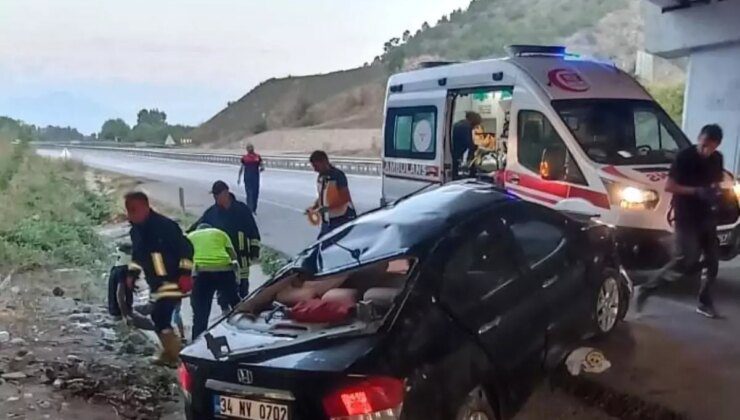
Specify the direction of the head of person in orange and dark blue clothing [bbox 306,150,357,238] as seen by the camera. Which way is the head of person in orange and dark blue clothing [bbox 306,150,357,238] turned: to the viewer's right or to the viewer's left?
to the viewer's left

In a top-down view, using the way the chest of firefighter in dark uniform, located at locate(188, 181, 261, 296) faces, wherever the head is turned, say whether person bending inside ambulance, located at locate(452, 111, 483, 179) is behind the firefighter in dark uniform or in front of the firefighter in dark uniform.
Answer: behind

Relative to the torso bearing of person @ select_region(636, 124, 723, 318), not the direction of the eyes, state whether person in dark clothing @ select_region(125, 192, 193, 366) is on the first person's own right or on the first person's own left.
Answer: on the first person's own right

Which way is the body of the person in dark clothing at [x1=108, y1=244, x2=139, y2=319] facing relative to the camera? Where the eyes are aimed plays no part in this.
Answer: to the viewer's right

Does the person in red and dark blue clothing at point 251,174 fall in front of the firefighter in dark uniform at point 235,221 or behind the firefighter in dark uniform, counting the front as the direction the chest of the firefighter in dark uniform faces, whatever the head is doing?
behind

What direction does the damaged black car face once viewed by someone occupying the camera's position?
facing away from the viewer and to the right of the viewer

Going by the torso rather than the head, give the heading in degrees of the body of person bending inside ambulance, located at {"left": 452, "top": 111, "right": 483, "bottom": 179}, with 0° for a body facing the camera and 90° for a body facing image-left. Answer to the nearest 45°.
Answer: approximately 270°

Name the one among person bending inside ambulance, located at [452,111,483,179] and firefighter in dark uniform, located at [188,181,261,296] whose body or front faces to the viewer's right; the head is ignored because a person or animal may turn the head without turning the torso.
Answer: the person bending inside ambulance
